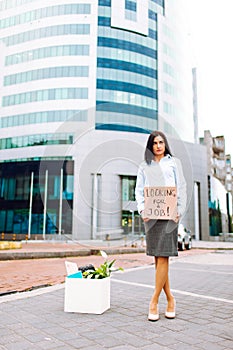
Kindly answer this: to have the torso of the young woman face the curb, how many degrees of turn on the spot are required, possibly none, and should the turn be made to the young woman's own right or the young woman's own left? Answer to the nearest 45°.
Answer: approximately 135° to the young woman's own right

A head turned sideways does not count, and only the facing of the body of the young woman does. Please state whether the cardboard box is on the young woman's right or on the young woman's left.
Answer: on the young woman's right

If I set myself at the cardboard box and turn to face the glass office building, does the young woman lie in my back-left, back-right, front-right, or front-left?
back-right

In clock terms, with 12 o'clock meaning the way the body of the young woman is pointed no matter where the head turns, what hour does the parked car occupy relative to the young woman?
The parked car is roughly at 6 o'clock from the young woman.

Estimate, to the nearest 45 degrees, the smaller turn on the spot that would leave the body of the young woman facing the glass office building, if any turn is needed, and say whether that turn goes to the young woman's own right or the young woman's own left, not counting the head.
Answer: approximately 180°

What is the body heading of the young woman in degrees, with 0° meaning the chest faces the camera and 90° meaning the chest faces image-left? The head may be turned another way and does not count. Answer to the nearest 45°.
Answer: approximately 0°

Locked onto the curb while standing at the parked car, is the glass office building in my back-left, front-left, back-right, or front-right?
back-right
